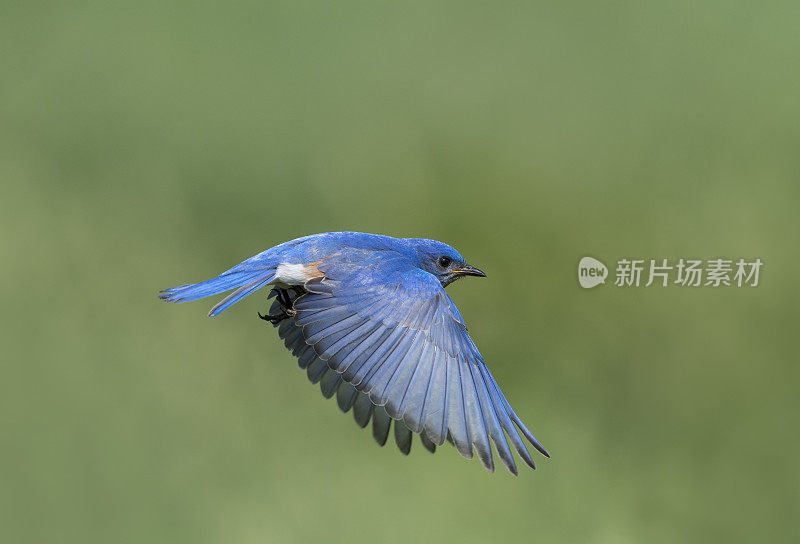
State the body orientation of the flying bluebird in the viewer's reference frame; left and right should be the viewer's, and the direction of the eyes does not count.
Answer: facing to the right of the viewer
